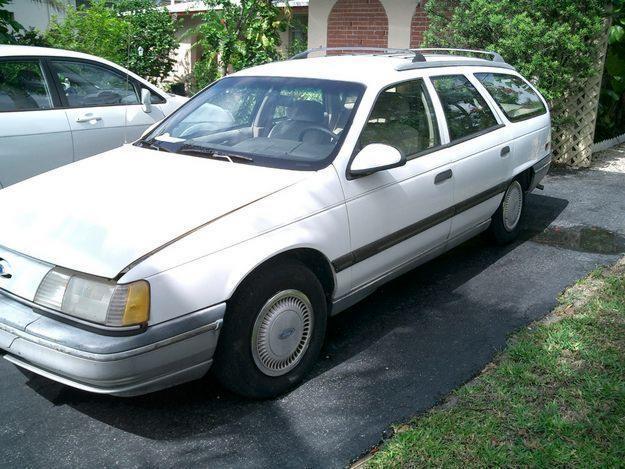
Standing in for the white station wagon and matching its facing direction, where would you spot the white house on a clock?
The white house is roughly at 4 o'clock from the white station wagon.

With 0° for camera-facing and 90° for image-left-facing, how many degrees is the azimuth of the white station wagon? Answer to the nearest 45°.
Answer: approximately 45°

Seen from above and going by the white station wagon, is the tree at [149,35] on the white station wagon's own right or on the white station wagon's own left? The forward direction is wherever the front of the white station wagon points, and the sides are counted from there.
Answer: on the white station wagon's own right

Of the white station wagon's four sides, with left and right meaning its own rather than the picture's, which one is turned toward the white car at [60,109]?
right

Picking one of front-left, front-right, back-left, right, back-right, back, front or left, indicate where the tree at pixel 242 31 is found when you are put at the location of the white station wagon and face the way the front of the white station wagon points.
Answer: back-right

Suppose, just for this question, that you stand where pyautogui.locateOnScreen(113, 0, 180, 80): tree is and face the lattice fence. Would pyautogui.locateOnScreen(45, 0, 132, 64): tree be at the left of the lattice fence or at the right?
right

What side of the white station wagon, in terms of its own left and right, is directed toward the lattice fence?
back

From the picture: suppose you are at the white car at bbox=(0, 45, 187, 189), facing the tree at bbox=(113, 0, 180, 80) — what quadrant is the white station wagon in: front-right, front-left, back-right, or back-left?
back-right
